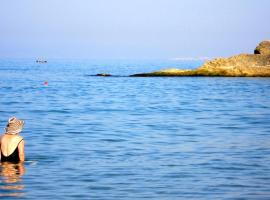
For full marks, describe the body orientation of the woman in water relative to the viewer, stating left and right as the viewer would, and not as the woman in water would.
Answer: facing away from the viewer and to the right of the viewer
